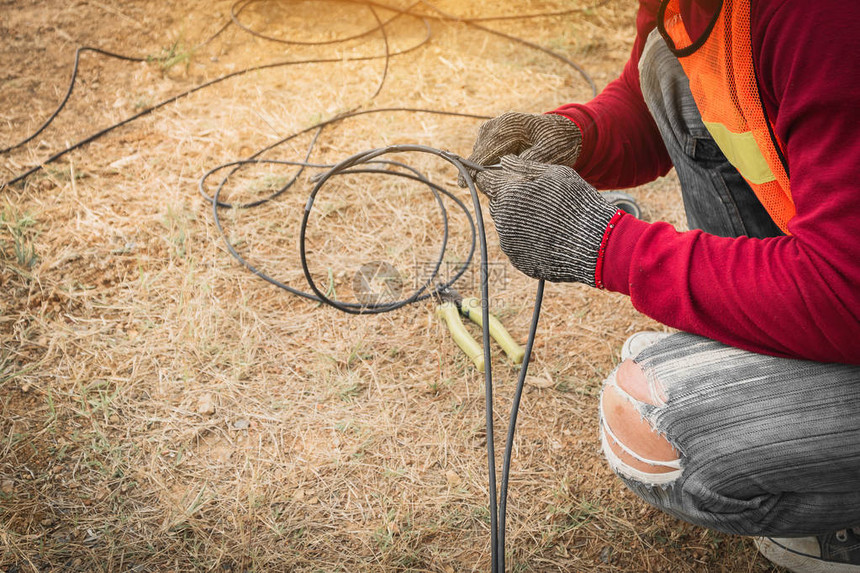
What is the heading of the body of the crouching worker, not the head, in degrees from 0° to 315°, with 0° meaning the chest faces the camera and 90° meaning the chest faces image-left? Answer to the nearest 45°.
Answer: approximately 90°
